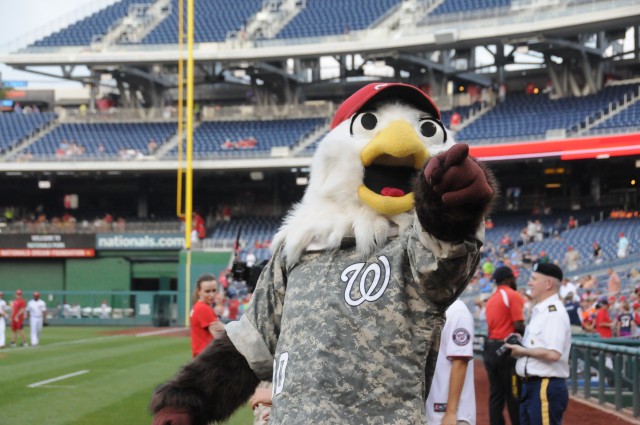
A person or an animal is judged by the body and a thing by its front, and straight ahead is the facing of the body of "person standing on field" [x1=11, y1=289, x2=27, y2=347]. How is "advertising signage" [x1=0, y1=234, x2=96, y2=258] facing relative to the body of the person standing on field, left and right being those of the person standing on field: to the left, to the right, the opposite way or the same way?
the same way

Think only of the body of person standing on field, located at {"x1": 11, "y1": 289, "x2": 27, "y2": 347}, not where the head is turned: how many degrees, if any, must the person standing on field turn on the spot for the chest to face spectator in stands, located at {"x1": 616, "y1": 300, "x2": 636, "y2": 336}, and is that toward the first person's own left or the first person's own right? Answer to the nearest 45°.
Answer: approximately 45° to the first person's own left

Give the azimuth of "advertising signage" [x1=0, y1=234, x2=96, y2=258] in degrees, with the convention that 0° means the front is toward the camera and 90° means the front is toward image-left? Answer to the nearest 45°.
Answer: approximately 0°

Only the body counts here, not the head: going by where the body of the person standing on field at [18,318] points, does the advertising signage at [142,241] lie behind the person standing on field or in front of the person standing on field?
behind

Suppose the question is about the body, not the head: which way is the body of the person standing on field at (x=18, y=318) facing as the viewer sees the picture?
toward the camera

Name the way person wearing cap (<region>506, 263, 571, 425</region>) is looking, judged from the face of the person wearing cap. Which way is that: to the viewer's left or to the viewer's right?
to the viewer's left

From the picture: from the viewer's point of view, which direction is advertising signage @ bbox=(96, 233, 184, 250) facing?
toward the camera

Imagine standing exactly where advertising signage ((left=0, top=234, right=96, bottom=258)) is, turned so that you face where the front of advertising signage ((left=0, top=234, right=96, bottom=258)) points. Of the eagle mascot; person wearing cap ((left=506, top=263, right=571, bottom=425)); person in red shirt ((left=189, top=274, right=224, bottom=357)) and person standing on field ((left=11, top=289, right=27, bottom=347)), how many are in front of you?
4

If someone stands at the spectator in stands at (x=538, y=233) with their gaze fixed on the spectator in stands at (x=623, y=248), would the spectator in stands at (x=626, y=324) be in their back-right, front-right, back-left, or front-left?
front-right

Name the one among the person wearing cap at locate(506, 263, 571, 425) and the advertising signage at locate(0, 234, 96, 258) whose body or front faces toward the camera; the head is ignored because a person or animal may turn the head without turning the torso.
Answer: the advertising signage

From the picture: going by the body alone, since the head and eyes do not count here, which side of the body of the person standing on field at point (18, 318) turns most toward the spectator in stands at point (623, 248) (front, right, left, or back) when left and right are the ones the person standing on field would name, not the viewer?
left

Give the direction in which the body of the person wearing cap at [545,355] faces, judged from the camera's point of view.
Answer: to the viewer's left

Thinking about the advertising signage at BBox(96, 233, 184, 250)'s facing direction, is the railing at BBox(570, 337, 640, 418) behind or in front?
in front
